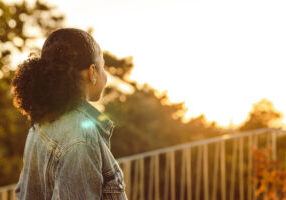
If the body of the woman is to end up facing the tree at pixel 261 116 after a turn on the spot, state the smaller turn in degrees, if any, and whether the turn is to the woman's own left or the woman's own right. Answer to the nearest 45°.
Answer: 0° — they already face it

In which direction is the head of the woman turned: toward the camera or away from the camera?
away from the camera

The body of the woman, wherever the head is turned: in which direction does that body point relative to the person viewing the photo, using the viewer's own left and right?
facing away from the viewer and to the right of the viewer
